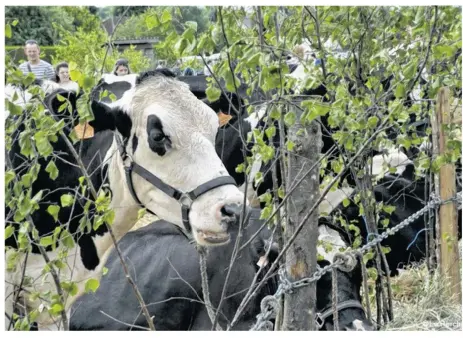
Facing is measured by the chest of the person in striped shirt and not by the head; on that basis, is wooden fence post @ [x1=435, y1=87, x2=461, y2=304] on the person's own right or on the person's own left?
on the person's own left

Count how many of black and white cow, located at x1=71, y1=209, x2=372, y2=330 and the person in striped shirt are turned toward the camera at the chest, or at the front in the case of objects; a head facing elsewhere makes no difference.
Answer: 1

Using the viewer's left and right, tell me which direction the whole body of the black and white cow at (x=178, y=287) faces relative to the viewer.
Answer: facing to the right of the viewer

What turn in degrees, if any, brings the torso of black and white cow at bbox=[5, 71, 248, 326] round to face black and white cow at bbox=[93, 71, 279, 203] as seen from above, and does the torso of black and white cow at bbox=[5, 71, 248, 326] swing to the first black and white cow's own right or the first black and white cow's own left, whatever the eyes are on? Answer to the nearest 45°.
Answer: approximately 90° to the first black and white cow's own left

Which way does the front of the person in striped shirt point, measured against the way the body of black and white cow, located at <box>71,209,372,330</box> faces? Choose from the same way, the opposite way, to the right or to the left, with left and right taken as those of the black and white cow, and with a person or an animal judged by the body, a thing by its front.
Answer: to the right

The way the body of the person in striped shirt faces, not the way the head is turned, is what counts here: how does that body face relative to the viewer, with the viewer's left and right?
facing the viewer

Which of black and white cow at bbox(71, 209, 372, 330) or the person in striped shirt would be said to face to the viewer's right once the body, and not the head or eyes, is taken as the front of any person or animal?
the black and white cow

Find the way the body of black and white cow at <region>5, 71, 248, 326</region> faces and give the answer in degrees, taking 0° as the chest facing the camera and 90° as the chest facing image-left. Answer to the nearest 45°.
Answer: approximately 315°

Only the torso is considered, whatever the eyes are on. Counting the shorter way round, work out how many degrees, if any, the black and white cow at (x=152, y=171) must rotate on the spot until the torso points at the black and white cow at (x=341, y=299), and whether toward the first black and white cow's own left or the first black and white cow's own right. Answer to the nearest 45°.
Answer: approximately 45° to the first black and white cow's own left
